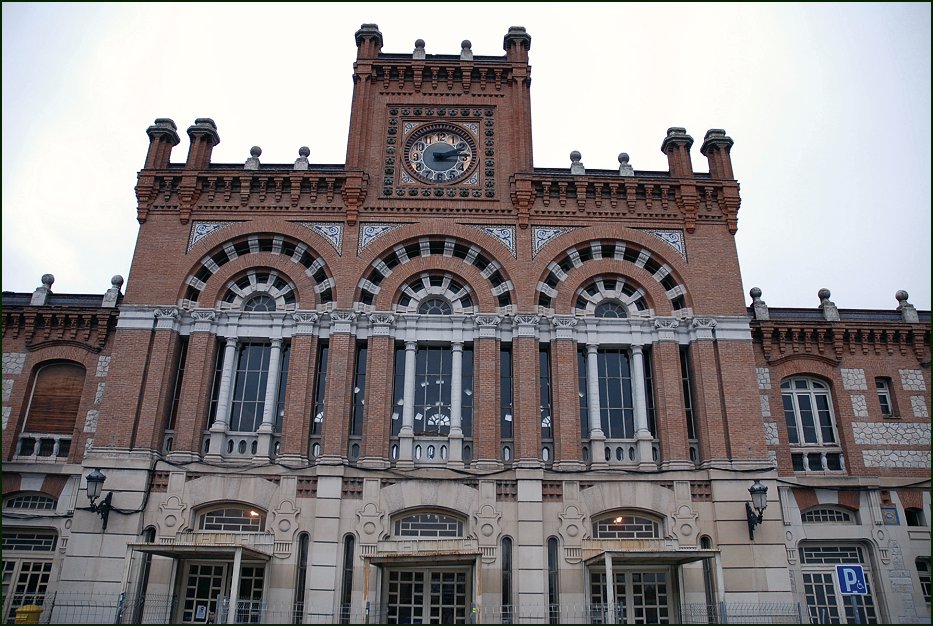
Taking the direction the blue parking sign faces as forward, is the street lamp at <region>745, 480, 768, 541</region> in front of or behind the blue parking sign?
behind

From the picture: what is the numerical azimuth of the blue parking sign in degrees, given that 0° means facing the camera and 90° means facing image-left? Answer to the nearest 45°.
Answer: approximately 0°

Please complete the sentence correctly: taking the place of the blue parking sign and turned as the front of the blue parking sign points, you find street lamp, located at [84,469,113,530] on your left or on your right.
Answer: on your right

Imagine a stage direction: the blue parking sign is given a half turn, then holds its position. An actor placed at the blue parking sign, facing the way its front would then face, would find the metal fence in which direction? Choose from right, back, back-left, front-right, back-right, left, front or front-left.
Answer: left

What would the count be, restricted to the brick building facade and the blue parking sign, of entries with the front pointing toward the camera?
2

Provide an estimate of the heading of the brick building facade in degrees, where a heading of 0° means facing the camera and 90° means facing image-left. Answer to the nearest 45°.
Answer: approximately 0°
